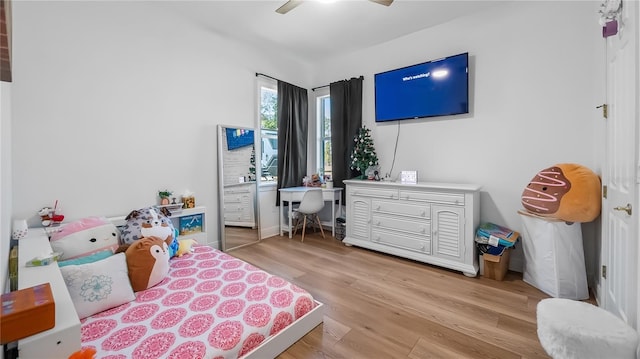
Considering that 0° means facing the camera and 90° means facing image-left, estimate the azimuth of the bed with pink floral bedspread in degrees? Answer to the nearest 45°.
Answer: approximately 315°

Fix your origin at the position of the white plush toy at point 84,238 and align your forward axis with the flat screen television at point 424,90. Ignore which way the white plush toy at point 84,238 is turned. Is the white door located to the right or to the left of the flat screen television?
right

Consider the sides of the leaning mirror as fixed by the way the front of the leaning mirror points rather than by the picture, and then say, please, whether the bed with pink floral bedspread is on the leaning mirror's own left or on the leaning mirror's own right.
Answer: on the leaning mirror's own right

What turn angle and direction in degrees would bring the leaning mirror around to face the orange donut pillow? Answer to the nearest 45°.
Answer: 0° — it already faces it

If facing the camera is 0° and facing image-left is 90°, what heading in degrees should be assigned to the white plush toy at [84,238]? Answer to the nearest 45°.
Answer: approximately 315°

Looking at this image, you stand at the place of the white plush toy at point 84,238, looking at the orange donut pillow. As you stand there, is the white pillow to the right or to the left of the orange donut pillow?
right

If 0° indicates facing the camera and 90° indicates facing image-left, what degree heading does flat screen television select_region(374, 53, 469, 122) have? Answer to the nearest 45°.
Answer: approximately 45°
